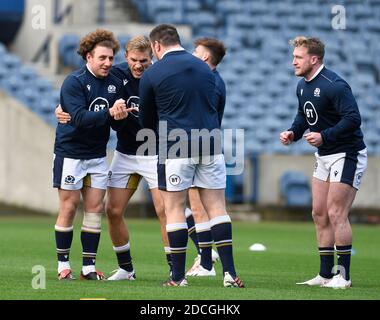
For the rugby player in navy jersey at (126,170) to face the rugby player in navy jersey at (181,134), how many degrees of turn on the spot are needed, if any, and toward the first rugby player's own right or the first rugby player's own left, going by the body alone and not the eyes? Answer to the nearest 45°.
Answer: approximately 45° to the first rugby player's own left

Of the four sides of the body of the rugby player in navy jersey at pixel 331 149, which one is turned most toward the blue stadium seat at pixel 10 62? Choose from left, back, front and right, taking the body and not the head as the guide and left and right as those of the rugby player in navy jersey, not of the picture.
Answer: right

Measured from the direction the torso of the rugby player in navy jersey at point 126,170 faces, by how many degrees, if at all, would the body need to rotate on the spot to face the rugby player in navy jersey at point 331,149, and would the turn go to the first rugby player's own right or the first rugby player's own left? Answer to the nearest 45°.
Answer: approximately 90° to the first rugby player's own left

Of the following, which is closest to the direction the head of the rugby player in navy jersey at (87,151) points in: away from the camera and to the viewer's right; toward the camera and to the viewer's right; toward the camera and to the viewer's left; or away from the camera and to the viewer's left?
toward the camera and to the viewer's right

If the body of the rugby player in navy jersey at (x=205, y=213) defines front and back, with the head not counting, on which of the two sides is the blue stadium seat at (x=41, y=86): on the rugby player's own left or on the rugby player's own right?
on the rugby player's own right

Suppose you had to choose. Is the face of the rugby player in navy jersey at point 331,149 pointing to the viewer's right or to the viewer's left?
to the viewer's left
